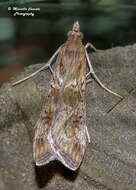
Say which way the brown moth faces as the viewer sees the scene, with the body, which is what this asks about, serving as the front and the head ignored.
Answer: away from the camera
